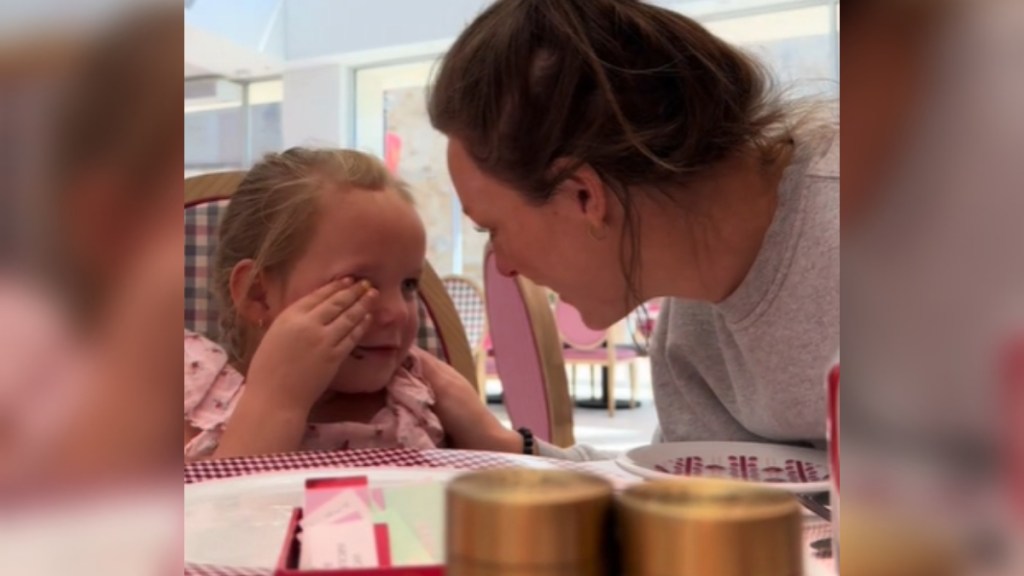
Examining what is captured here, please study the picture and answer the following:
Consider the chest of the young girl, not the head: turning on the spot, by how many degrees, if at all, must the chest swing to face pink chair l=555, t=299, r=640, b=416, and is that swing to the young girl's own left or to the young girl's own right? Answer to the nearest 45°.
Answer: approximately 90° to the young girl's own left

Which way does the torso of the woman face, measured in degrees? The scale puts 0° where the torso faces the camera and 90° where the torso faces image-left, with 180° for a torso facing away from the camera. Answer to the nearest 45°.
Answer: approximately 90°

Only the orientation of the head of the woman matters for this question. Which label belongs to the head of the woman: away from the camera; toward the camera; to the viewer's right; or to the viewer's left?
to the viewer's left
